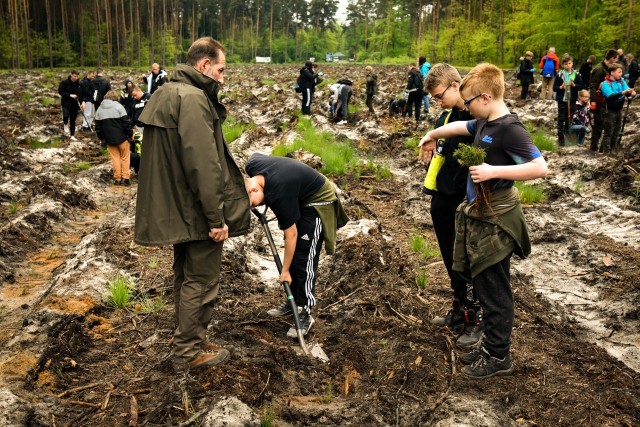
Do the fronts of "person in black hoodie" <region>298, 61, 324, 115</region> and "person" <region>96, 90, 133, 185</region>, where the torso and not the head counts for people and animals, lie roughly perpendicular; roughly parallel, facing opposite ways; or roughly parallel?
roughly perpendicular

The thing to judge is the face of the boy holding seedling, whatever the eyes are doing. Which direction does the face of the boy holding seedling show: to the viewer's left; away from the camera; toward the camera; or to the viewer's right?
to the viewer's left

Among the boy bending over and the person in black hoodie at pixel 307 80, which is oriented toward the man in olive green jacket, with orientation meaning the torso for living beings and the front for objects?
the boy bending over

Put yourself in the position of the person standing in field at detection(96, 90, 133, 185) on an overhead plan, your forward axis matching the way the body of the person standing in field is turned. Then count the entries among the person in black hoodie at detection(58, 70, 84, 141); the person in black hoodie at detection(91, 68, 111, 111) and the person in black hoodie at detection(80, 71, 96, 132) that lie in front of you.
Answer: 3

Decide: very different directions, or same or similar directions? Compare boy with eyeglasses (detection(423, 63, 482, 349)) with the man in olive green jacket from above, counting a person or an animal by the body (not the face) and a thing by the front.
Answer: very different directions

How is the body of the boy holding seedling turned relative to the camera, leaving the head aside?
to the viewer's left

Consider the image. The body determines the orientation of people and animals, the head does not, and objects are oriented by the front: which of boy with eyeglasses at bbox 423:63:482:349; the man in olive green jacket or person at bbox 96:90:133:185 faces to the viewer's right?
the man in olive green jacket

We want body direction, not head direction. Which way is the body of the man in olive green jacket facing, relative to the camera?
to the viewer's right

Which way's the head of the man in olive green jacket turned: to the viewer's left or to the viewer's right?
to the viewer's right
